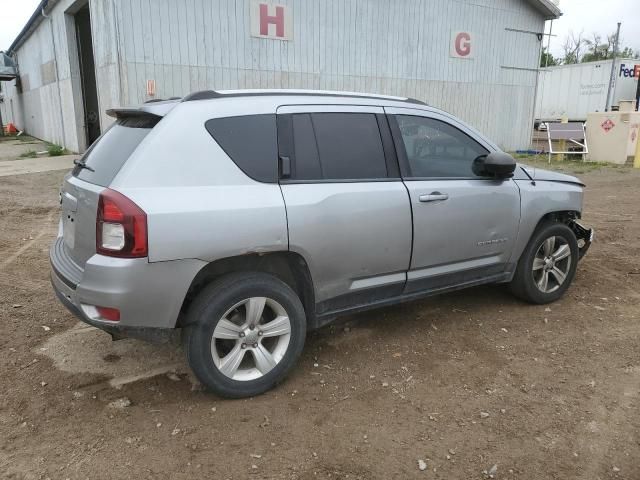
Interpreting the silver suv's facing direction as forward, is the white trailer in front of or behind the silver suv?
in front

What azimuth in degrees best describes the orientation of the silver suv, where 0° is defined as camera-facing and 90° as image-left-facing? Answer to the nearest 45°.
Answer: approximately 225°

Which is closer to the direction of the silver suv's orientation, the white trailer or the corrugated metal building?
the white trailer

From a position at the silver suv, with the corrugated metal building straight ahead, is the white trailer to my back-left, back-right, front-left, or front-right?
front-right

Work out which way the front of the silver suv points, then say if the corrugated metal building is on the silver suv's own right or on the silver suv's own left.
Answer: on the silver suv's own left

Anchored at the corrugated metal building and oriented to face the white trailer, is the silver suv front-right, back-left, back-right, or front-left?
back-right

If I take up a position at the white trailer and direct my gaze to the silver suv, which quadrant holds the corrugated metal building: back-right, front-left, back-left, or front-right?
front-right
